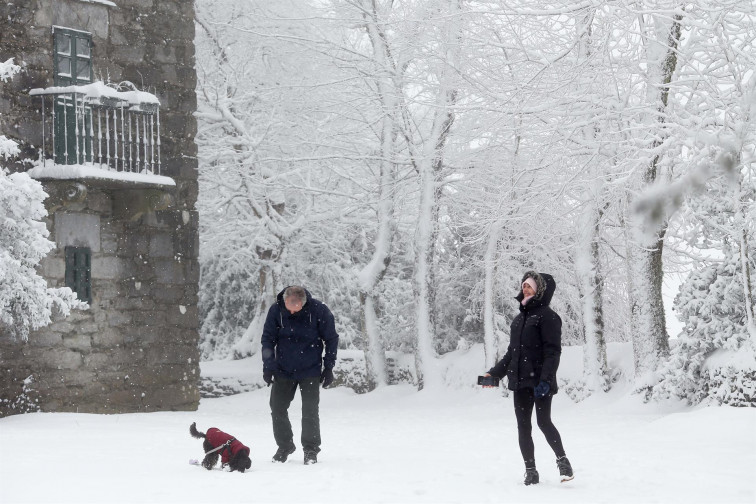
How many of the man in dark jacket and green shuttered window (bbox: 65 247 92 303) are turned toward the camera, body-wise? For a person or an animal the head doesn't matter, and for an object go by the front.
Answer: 2

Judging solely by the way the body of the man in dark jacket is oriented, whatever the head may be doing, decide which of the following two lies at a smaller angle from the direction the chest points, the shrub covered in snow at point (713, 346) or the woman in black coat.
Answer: the woman in black coat

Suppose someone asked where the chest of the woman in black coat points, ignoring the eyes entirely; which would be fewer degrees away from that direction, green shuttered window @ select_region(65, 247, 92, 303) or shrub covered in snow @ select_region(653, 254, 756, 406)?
the green shuttered window

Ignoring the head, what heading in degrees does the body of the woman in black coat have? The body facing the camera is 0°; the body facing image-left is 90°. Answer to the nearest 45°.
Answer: approximately 45°

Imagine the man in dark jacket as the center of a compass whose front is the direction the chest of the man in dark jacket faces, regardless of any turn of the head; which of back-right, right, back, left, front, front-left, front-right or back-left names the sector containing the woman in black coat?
front-left

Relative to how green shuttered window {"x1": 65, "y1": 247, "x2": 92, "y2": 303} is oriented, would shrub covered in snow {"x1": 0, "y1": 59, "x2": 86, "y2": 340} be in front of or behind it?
in front

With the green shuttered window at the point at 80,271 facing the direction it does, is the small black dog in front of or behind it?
in front

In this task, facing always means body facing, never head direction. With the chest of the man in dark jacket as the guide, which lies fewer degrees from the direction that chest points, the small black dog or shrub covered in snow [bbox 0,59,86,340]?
the small black dog
